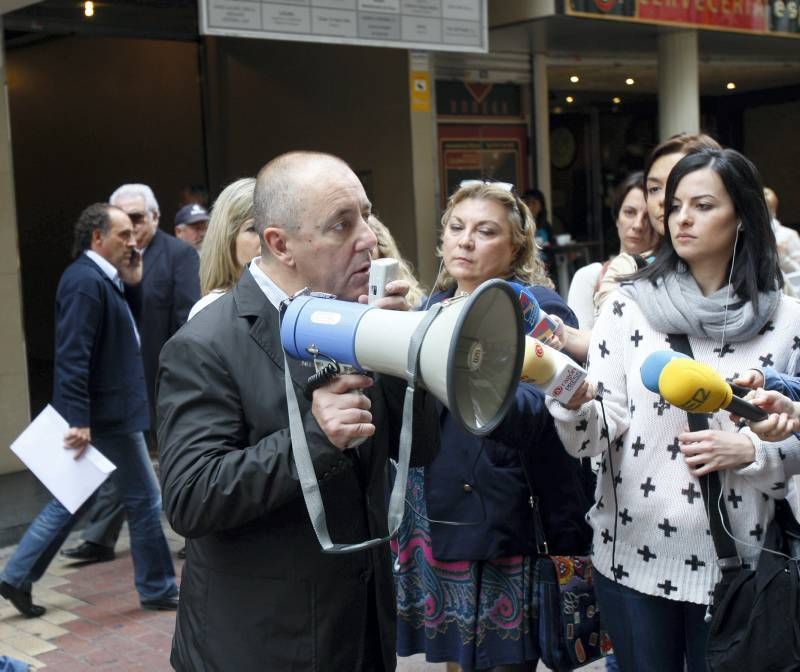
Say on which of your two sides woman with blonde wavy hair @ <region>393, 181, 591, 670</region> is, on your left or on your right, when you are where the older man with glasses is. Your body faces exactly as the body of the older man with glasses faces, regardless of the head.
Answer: on your left

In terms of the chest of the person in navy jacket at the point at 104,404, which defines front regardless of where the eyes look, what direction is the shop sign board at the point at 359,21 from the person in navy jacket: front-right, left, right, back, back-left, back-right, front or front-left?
front-left

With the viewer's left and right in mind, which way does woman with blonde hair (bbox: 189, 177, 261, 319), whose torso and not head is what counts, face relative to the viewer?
facing to the right of the viewer

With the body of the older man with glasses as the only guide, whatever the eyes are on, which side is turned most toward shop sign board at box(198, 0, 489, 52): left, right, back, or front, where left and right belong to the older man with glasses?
back
